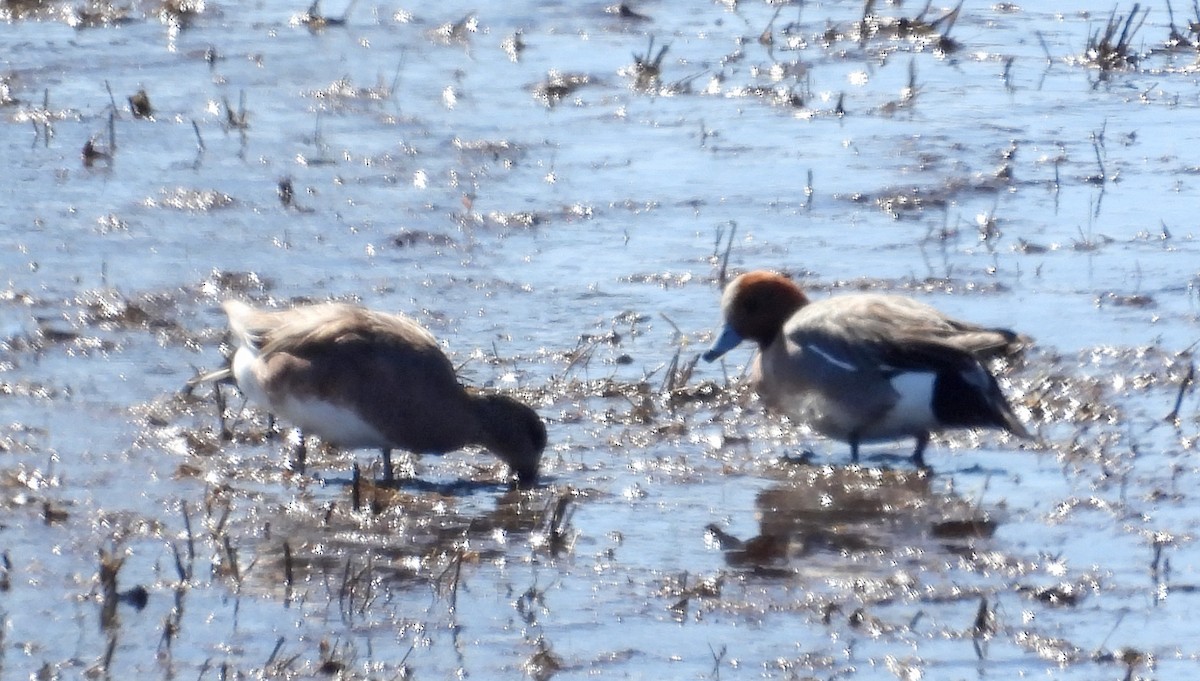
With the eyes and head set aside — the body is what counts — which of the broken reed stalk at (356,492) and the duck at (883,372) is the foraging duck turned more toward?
the duck

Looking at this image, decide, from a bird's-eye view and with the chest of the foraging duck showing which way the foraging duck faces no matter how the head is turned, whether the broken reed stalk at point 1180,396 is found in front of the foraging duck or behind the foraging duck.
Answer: in front

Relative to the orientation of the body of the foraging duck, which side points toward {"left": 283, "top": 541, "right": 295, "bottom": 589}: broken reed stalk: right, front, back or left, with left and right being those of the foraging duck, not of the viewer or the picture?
right

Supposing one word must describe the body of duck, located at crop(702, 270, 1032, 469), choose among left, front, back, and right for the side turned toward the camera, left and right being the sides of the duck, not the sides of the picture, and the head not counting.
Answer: left

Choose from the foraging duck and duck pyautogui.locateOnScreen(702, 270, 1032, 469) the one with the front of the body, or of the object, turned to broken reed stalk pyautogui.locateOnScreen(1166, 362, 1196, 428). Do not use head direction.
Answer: the foraging duck

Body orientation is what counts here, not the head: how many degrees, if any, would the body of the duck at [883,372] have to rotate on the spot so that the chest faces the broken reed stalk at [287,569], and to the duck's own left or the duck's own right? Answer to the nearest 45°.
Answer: approximately 45° to the duck's own left

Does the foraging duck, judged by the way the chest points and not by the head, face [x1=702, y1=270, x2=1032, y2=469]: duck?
yes

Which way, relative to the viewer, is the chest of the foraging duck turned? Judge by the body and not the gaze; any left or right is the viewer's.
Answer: facing to the right of the viewer

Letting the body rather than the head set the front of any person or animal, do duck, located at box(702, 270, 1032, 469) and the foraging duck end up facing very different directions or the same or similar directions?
very different directions

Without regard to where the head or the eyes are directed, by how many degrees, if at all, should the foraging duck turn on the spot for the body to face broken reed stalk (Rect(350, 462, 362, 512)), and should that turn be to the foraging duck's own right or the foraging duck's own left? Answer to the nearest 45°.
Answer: approximately 90° to the foraging duck's own right

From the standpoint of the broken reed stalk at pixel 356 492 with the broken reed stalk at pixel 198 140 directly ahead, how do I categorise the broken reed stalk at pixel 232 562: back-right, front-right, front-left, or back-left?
back-left

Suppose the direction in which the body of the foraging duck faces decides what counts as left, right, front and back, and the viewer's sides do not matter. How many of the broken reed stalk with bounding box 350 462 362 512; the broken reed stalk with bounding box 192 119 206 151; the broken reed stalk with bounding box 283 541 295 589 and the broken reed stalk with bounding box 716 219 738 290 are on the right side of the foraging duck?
2

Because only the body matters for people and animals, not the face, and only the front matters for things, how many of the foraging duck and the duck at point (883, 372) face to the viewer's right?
1

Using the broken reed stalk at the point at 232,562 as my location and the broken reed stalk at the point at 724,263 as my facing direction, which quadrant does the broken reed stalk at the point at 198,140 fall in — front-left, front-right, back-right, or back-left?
front-left
